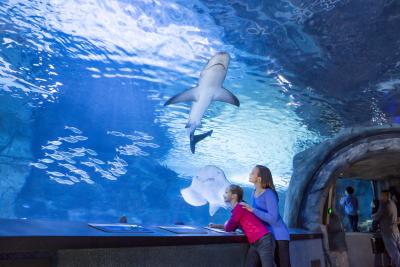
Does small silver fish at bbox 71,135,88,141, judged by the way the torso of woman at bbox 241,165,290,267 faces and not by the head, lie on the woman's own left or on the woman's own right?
on the woman's own right

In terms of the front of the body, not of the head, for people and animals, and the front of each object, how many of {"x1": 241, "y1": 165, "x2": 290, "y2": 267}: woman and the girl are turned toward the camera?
0

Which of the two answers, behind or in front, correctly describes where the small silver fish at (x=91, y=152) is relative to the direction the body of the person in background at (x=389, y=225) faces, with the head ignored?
in front

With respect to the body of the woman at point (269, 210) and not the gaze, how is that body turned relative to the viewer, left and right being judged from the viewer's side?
facing to the left of the viewer

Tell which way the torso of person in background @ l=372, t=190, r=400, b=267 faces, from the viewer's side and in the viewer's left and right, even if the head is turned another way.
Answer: facing to the left of the viewer

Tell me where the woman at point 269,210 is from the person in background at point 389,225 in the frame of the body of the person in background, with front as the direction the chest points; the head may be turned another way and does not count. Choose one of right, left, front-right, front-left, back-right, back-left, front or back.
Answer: left

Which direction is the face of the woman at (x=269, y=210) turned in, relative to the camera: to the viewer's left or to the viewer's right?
to the viewer's left

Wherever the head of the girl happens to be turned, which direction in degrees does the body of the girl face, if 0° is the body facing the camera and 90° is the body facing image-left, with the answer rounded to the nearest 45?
approximately 90°
